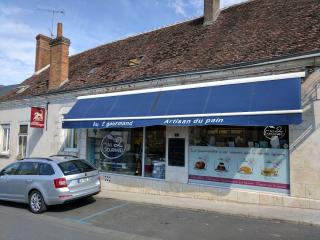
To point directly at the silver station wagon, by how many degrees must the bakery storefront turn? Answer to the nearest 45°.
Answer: approximately 45° to its right

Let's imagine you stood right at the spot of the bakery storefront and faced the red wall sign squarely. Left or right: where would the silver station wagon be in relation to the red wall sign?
left

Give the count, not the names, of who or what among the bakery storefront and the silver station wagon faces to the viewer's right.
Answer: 0

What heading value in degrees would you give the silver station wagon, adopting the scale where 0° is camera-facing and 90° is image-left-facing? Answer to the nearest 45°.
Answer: approximately 135°

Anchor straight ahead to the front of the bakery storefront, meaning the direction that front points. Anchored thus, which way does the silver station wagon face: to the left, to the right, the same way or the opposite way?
to the right

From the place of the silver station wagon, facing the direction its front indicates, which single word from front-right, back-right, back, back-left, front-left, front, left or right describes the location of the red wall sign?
front-right

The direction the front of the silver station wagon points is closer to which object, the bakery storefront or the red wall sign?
the red wall sign

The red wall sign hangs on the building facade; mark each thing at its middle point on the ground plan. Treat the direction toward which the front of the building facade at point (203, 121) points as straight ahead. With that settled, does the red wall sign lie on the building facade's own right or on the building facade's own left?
on the building facade's own right

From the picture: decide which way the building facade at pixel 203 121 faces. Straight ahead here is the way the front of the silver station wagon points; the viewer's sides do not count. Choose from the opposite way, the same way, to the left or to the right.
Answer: to the left

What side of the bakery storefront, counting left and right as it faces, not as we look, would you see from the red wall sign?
right

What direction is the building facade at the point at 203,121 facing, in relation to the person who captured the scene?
facing the viewer and to the left of the viewer
